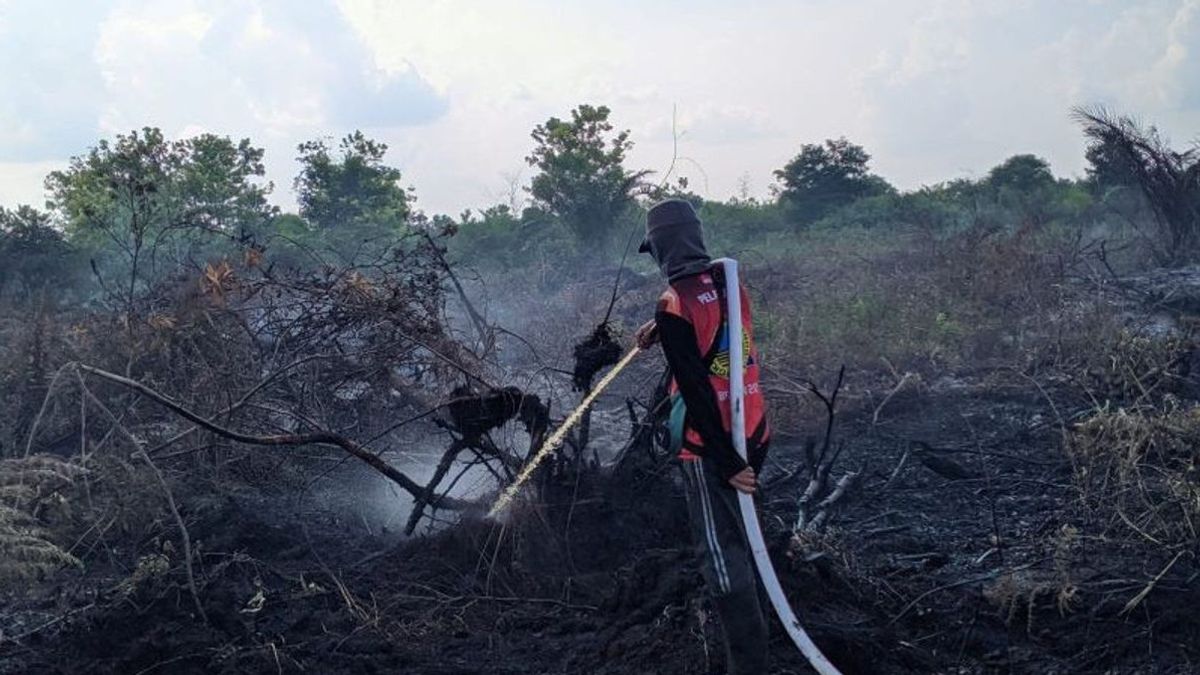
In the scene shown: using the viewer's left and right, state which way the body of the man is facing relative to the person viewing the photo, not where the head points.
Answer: facing away from the viewer and to the left of the viewer

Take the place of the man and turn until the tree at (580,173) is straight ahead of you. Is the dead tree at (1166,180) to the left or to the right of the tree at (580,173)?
right

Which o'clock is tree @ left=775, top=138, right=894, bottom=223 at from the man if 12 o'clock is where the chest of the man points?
The tree is roughly at 2 o'clock from the man.

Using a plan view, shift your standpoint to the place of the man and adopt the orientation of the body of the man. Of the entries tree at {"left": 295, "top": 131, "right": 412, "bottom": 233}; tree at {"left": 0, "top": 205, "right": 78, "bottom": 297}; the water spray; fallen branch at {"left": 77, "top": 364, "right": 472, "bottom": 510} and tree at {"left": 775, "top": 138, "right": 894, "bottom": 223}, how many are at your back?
0

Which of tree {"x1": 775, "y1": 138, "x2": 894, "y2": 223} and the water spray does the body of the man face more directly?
the water spray

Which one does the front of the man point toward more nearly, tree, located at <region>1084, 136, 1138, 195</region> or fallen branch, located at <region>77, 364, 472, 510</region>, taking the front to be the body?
the fallen branch

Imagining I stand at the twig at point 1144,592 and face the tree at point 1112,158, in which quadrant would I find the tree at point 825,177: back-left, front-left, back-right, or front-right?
front-left

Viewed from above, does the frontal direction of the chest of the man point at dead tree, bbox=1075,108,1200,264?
no

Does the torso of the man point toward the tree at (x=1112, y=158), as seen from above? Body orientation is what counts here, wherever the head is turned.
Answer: no

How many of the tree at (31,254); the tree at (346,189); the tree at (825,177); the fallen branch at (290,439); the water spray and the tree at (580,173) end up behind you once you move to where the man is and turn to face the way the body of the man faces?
0

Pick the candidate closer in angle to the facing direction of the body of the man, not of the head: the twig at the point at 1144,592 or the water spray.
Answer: the water spray

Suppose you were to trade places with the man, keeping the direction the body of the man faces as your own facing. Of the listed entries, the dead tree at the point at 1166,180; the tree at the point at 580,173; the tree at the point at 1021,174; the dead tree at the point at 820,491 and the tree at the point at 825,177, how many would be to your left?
0

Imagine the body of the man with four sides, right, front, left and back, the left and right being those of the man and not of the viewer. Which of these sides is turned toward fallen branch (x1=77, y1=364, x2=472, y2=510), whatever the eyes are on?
front

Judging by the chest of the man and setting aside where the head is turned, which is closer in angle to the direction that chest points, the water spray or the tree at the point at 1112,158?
the water spray

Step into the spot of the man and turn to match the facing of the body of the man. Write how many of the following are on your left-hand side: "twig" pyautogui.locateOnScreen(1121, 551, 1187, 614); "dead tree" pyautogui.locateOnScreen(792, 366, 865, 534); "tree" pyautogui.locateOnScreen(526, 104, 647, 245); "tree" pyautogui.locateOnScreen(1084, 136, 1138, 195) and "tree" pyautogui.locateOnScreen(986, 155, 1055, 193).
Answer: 0

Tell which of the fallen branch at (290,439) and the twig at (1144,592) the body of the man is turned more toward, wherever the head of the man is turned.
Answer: the fallen branch

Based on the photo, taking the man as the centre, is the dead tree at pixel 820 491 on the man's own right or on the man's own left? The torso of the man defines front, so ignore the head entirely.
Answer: on the man's own right

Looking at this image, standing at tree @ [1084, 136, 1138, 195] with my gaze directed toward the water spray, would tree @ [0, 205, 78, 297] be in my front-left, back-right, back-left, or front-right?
front-right
